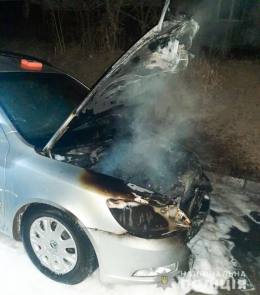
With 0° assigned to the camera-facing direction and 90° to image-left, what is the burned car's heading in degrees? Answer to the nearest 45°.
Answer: approximately 315°
